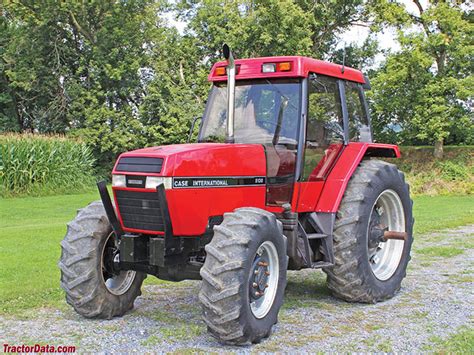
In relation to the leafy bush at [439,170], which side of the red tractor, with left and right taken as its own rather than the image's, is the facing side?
back

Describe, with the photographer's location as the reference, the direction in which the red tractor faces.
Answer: facing the viewer and to the left of the viewer

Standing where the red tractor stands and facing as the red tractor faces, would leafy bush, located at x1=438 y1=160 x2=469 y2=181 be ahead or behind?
behind

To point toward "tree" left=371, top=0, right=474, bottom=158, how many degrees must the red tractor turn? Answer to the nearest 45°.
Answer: approximately 135° to its right
